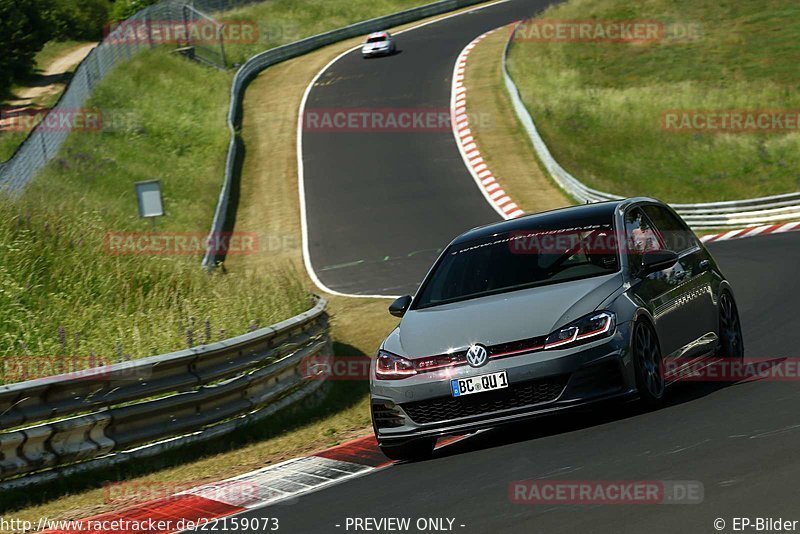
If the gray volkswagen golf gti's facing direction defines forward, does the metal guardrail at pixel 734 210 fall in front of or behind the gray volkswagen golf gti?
behind

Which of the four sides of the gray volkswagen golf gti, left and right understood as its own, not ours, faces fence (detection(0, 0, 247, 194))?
right

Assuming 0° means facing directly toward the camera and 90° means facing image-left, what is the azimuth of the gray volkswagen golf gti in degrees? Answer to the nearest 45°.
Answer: approximately 45°
